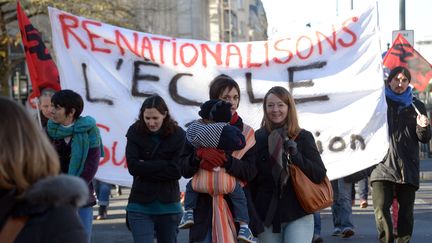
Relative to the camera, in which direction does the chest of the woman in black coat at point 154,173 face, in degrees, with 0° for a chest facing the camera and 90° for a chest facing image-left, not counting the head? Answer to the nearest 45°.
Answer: approximately 0°

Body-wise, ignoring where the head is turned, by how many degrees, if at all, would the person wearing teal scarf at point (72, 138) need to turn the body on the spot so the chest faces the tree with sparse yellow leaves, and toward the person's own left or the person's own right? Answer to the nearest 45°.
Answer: approximately 135° to the person's own right

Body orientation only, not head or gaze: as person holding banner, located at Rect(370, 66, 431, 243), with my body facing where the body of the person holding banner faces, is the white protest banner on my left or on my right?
on my right

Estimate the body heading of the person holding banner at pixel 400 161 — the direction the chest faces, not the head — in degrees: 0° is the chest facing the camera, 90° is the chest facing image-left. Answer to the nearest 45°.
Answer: approximately 0°

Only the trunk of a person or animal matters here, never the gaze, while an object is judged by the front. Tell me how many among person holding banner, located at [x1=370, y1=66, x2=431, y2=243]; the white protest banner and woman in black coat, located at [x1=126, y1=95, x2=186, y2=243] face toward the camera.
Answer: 3

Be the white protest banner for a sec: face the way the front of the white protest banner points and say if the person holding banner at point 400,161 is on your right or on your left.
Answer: on your left

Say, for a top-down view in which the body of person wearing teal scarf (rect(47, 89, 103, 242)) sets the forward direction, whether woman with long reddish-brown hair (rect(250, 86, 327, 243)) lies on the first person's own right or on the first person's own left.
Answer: on the first person's own left

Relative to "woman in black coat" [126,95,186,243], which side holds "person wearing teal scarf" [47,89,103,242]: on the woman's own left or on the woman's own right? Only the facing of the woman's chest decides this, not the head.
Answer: on the woman's own right

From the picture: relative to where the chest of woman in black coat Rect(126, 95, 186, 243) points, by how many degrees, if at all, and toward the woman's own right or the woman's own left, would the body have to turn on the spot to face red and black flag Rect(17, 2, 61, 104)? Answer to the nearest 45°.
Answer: approximately 135° to the woman's own right

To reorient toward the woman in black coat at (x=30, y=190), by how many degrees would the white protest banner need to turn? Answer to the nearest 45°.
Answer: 0° — it already faces them
